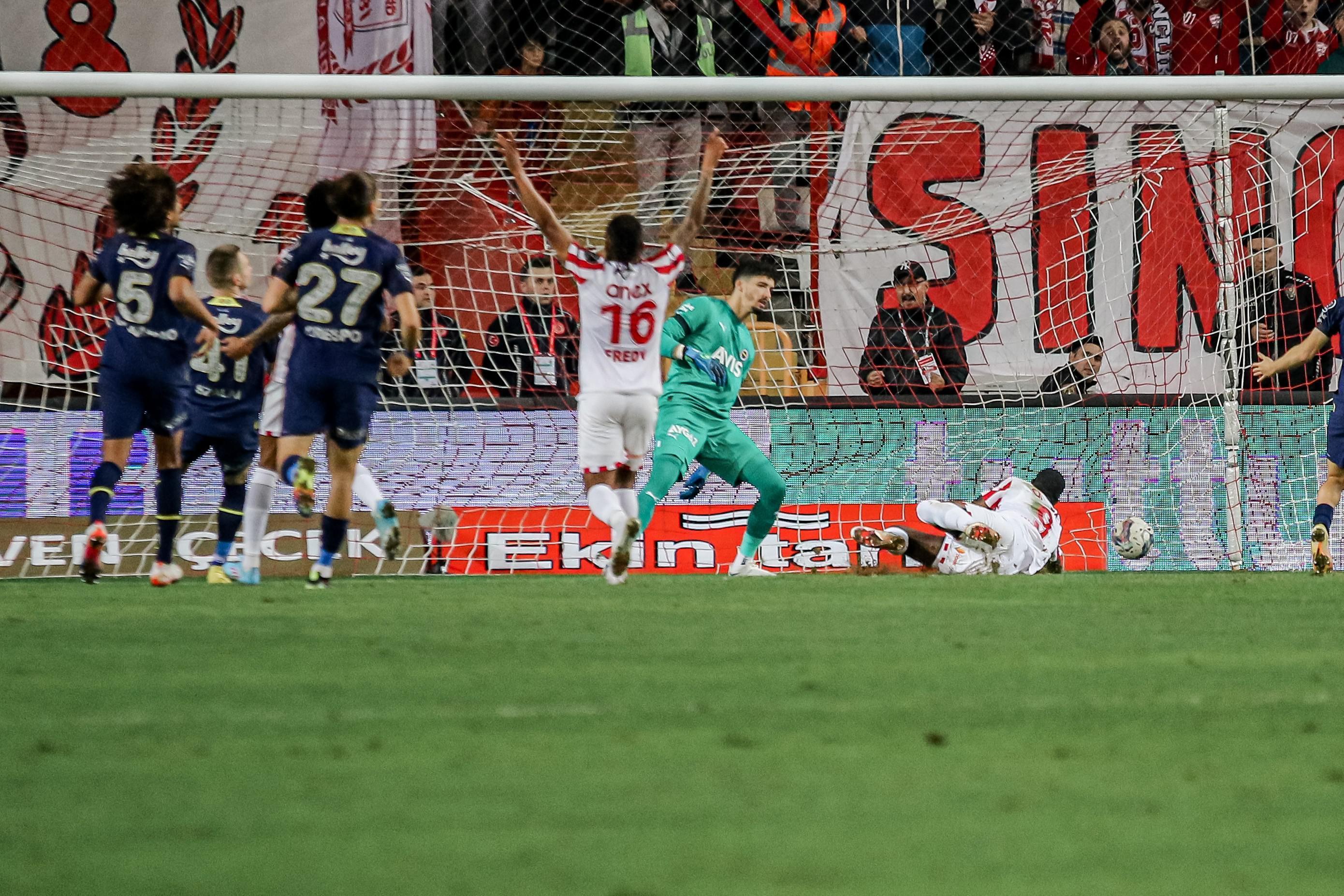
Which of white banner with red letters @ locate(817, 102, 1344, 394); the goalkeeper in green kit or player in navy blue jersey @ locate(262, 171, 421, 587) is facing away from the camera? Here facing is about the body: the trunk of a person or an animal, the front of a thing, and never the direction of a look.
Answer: the player in navy blue jersey

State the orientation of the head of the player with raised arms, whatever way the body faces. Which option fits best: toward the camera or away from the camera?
away from the camera

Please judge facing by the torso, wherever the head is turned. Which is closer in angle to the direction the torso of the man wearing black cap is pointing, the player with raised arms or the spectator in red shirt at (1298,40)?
the player with raised arms

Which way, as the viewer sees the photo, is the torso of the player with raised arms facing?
away from the camera

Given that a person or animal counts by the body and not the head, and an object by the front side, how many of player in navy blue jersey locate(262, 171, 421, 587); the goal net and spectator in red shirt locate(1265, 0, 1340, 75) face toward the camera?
2

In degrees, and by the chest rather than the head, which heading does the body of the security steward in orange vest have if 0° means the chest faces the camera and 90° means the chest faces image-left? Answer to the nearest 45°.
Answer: approximately 0°

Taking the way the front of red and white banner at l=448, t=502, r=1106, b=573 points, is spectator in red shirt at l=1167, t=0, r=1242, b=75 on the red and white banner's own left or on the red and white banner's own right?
on the red and white banner's own left

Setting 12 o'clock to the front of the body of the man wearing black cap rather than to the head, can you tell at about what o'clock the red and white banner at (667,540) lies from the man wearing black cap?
The red and white banner is roughly at 2 o'clock from the man wearing black cap.
